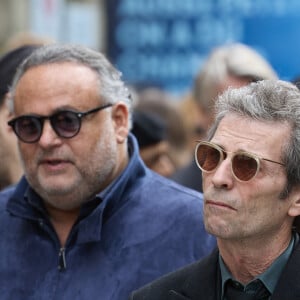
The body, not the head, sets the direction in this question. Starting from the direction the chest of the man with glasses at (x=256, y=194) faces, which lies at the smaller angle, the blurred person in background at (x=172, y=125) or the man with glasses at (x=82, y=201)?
the man with glasses

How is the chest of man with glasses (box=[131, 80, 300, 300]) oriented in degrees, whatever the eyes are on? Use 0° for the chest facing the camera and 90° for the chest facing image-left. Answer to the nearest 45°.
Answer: approximately 45°

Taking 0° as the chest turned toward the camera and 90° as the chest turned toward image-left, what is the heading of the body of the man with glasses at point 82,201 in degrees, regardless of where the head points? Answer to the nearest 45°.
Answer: approximately 45°

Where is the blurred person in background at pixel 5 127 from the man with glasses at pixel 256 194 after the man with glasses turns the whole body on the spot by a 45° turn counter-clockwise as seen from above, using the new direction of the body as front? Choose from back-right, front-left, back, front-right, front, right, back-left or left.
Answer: back-right

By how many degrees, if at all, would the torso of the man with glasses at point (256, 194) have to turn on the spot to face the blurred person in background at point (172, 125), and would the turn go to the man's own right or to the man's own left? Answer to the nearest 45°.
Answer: approximately 135° to the man's own right

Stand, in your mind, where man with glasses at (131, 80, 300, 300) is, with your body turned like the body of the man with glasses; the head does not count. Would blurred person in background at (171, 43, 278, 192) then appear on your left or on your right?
on your right

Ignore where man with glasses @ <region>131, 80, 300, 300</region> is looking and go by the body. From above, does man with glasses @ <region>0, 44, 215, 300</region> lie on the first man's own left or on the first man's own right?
on the first man's own right
